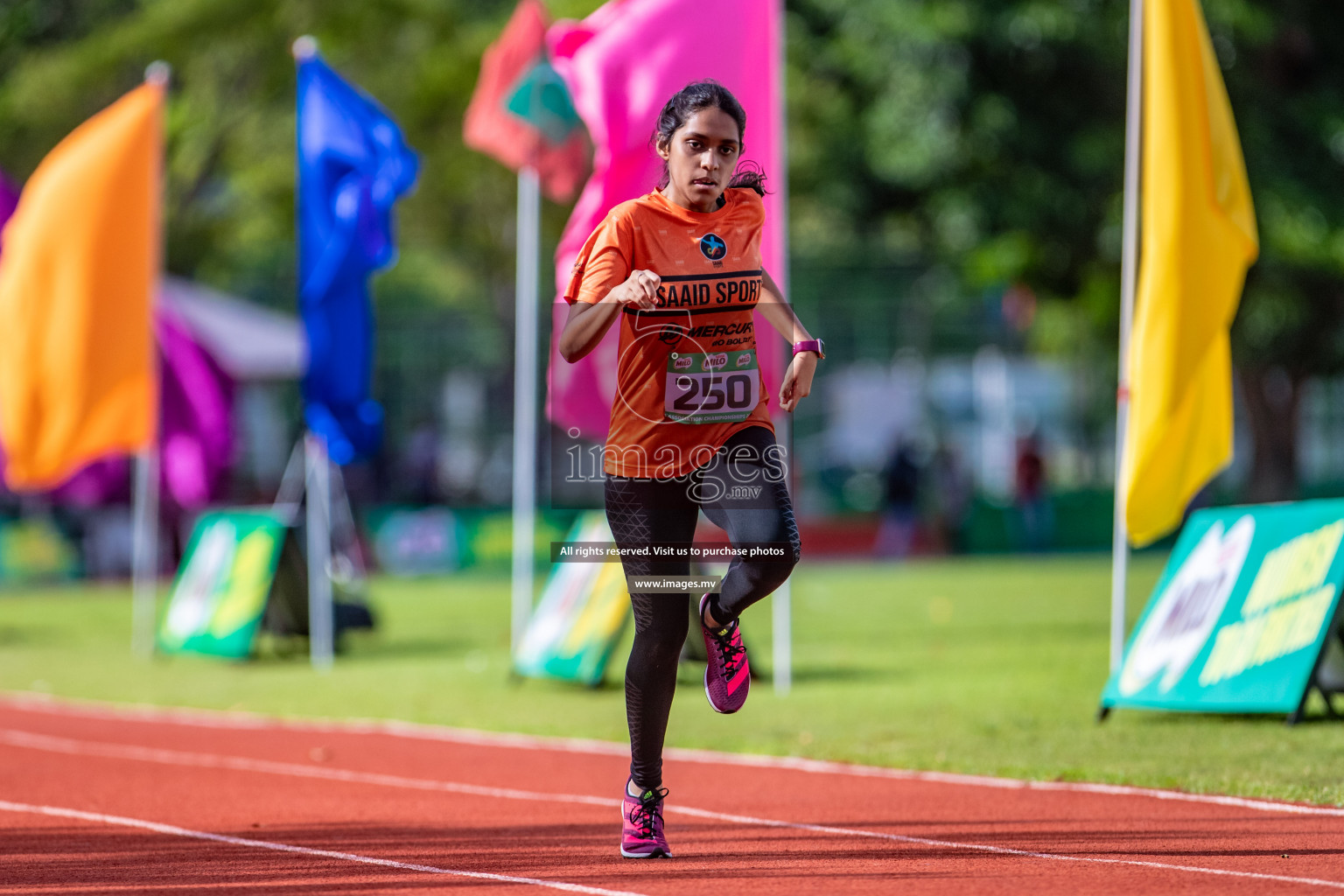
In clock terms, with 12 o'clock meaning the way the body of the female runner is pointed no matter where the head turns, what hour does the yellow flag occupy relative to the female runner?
The yellow flag is roughly at 7 o'clock from the female runner.

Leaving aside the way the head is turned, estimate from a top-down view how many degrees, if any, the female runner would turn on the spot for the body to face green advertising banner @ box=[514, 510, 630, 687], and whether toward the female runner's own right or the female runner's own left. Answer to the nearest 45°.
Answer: approximately 180°

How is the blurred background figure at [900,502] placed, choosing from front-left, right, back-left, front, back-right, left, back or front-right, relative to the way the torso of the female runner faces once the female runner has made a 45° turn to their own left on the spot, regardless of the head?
back-left

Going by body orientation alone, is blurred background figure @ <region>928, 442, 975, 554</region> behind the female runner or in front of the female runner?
behind

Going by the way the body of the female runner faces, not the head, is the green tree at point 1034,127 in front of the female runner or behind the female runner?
behind

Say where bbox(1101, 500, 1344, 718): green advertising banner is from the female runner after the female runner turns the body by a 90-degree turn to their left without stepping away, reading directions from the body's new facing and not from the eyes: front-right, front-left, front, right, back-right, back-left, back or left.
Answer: front-left

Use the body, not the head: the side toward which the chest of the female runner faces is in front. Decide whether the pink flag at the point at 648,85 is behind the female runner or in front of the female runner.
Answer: behind

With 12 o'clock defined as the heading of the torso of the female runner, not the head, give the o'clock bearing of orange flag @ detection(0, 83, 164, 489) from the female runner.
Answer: The orange flag is roughly at 5 o'clock from the female runner.

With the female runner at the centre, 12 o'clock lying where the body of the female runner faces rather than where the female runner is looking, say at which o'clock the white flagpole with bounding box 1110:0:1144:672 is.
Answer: The white flagpole is roughly at 7 o'clock from the female runner.

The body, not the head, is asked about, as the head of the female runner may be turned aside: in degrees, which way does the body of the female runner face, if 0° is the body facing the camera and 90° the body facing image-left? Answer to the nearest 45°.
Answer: approximately 0°

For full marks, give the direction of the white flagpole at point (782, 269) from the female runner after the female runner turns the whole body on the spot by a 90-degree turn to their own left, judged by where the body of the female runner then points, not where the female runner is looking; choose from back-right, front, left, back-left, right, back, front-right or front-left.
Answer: left
